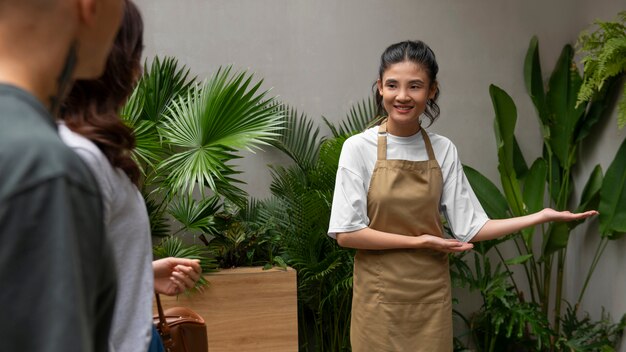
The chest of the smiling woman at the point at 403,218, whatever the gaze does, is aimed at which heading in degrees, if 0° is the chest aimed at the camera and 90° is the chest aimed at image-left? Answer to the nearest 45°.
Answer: approximately 0°

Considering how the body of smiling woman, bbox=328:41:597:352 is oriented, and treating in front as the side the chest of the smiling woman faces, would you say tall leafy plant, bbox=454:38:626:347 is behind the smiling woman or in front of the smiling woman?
behind

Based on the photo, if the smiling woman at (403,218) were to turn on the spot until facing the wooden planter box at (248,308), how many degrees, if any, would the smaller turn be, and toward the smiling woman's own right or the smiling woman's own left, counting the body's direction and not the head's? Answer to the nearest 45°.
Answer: approximately 135° to the smiling woman's own right

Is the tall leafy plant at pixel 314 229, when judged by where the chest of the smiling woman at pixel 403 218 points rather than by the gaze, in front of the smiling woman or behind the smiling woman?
behind

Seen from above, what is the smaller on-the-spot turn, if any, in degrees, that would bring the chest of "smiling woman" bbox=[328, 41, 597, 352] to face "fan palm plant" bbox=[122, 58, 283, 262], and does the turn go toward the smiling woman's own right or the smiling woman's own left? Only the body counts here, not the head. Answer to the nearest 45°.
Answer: approximately 135° to the smiling woman's own right
